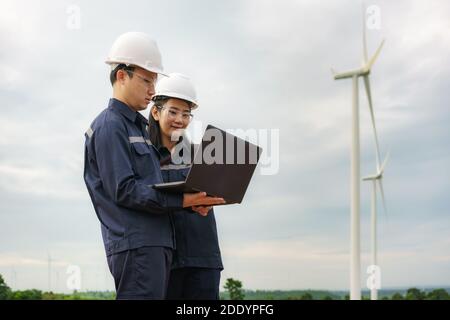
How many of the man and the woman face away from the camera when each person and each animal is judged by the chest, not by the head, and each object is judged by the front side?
0

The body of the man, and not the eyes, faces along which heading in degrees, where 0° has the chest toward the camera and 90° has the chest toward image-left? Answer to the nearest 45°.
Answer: approximately 270°

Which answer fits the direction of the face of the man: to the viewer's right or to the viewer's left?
to the viewer's right

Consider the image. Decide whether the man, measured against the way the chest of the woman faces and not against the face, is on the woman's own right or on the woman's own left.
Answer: on the woman's own right

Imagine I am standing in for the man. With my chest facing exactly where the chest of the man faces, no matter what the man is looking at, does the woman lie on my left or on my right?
on my left
